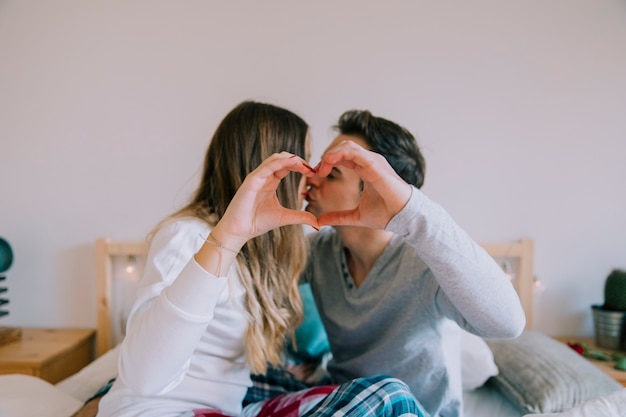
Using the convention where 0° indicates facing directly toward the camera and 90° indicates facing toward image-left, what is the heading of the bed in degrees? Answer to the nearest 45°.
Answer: approximately 0°

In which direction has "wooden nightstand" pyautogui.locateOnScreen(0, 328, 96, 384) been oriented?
toward the camera

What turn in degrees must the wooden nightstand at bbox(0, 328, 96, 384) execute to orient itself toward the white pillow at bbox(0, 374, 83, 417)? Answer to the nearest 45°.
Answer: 0° — it already faces it

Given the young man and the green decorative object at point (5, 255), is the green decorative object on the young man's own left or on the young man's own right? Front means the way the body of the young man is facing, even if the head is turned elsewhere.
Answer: on the young man's own right

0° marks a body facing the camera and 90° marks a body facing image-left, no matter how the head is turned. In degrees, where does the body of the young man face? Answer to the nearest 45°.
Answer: approximately 45°

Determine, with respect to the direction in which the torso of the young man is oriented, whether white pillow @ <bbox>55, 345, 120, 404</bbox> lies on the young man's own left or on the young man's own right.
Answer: on the young man's own right

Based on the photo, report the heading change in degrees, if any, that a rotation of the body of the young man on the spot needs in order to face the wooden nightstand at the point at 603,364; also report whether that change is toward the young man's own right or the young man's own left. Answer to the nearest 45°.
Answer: approximately 180°

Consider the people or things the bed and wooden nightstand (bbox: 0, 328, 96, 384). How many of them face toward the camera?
2

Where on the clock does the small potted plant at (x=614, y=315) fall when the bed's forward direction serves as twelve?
The small potted plant is roughly at 8 o'clock from the bed.

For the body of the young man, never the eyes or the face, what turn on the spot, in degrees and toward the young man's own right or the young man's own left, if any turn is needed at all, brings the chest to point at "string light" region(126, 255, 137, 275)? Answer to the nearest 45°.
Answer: approximately 90° to the young man's own right

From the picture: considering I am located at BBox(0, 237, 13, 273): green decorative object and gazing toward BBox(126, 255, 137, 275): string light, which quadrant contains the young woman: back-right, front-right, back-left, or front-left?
front-right

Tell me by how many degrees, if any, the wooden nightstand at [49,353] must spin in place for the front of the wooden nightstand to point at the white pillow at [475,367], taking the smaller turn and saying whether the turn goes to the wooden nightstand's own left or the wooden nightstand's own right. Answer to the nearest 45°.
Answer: approximately 45° to the wooden nightstand's own left

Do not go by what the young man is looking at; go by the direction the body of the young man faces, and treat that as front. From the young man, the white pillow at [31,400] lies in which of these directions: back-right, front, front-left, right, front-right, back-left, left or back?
front-right

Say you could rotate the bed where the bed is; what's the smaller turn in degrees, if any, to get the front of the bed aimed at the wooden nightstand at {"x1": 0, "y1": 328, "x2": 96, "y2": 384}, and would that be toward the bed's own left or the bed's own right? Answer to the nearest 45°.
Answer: approximately 90° to the bed's own right
